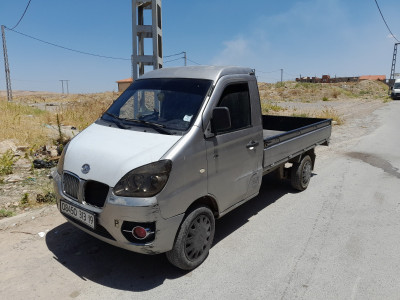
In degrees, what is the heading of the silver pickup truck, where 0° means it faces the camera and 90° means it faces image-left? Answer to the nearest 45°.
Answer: approximately 45°

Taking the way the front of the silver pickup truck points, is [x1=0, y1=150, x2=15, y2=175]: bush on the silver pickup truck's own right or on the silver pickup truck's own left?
on the silver pickup truck's own right

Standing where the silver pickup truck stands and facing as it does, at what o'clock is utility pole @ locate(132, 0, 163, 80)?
The utility pole is roughly at 4 o'clock from the silver pickup truck.

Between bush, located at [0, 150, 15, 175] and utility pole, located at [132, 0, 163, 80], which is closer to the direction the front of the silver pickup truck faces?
the bush
